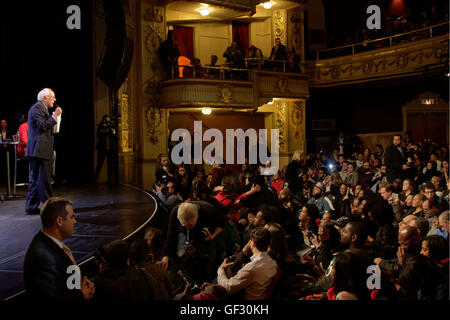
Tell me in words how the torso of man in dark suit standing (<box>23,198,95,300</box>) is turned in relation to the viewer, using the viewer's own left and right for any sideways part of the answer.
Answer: facing to the right of the viewer

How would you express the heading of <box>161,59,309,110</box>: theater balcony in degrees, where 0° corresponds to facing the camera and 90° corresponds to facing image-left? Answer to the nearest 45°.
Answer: approximately 0°

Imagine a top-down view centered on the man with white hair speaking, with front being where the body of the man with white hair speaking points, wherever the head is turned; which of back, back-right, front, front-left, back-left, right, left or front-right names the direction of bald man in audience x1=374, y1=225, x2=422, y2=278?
front-right

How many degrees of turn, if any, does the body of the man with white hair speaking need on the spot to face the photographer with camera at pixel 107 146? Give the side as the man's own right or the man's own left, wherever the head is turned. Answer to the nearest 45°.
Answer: approximately 90° to the man's own left

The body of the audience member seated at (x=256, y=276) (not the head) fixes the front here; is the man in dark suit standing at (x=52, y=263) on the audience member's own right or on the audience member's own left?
on the audience member's own left

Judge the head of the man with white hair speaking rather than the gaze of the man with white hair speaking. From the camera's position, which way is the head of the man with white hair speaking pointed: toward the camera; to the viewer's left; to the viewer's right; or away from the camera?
to the viewer's right

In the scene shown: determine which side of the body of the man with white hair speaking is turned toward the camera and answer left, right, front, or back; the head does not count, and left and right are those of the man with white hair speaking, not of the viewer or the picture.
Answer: right

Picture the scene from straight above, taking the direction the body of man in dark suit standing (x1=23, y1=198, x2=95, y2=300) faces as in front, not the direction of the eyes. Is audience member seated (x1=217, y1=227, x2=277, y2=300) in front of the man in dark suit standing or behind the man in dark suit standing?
in front
